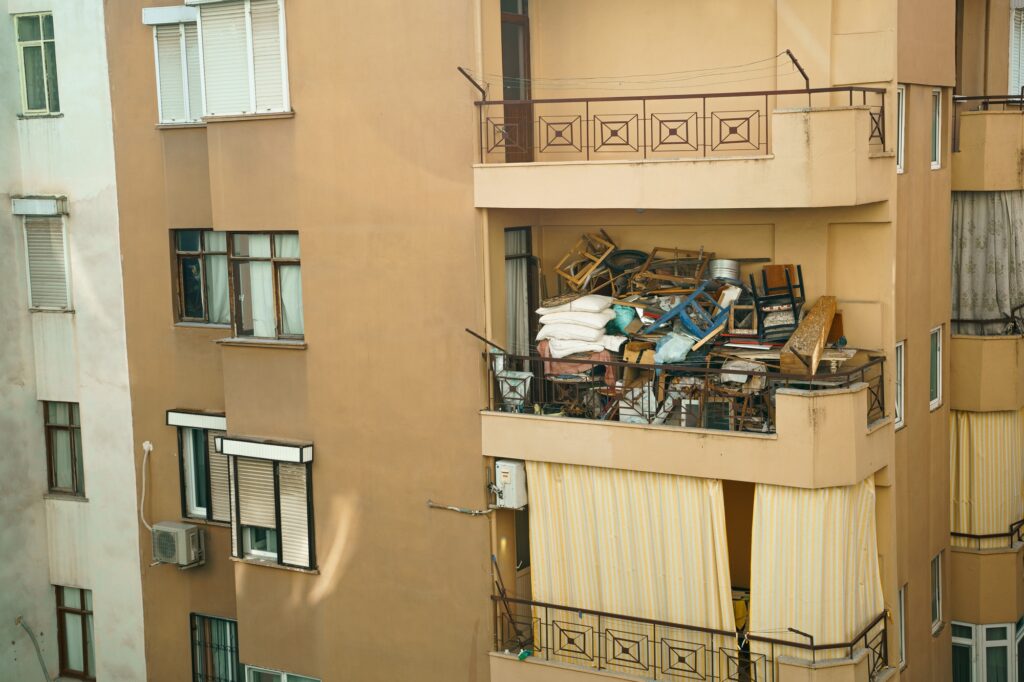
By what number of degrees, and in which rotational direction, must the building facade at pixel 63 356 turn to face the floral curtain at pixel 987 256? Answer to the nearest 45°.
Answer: approximately 45° to its left

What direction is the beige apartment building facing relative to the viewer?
toward the camera

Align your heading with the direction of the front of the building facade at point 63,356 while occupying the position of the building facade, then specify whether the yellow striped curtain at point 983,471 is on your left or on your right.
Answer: on your left

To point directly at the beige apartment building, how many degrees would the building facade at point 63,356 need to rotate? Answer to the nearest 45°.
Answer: approximately 45° to its left

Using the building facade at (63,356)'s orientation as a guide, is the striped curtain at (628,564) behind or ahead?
ahead

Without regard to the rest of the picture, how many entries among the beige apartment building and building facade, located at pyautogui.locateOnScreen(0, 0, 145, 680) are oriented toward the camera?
2

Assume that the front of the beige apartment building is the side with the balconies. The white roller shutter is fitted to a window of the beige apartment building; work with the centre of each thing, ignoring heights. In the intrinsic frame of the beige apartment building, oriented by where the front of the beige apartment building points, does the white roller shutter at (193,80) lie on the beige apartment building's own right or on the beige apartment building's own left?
on the beige apartment building's own right

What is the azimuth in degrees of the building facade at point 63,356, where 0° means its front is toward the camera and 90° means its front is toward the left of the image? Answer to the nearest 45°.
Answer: approximately 0°
